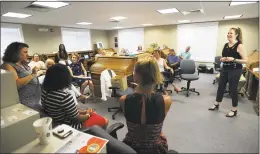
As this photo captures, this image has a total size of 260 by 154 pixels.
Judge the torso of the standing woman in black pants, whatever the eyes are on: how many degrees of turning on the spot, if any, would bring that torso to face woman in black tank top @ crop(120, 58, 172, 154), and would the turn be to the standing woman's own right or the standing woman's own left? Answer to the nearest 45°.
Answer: approximately 45° to the standing woman's own left

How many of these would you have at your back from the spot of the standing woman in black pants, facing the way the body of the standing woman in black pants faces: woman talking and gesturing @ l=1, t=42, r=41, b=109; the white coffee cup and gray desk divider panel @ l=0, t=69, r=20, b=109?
0

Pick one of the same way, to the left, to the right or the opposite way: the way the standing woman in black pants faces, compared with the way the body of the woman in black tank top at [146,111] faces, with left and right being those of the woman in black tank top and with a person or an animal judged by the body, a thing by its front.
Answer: to the left

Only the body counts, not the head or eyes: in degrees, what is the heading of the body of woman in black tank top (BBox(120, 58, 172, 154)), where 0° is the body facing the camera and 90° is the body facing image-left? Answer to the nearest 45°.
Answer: approximately 180°

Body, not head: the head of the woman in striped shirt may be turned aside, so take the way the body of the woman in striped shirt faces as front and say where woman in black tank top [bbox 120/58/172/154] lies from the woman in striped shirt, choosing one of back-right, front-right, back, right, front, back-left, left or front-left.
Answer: right

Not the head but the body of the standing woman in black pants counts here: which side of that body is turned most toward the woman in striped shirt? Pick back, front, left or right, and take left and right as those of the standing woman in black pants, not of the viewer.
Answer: front

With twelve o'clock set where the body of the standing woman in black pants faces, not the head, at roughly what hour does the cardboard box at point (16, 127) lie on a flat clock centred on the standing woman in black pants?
The cardboard box is roughly at 11 o'clock from the standing woman in black pants.

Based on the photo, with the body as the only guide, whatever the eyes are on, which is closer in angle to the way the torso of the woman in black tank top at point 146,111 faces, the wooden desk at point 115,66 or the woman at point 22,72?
the wooden desk

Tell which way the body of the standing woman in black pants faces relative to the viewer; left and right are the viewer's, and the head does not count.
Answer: facing the viewer and to the left of the viewer

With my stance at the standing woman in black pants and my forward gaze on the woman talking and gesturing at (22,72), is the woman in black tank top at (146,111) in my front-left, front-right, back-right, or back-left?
front-left

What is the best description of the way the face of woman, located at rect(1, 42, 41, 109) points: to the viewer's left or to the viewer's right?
to the viewer's right

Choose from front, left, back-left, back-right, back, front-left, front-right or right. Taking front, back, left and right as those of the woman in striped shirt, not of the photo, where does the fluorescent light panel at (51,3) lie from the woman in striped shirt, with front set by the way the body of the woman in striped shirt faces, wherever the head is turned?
front-left

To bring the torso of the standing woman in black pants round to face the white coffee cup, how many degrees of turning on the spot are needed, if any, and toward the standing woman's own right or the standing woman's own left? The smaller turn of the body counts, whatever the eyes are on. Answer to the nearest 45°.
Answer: approximately 45° to the standing woman's own left

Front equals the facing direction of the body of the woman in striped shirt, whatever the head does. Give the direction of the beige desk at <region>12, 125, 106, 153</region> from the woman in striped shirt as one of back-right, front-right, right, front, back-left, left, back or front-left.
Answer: back-right

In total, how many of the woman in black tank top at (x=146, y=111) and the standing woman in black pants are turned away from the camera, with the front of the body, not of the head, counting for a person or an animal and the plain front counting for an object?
1

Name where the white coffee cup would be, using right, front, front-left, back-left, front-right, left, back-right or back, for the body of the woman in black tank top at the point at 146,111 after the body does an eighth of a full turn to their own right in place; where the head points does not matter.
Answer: back

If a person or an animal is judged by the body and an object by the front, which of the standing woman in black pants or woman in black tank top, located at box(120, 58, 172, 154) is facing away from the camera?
the woman in black tank top
